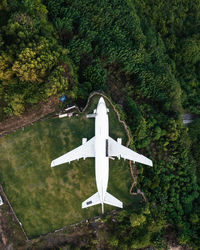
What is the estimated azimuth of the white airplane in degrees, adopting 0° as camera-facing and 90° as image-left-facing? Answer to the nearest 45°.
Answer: approximately 180°
